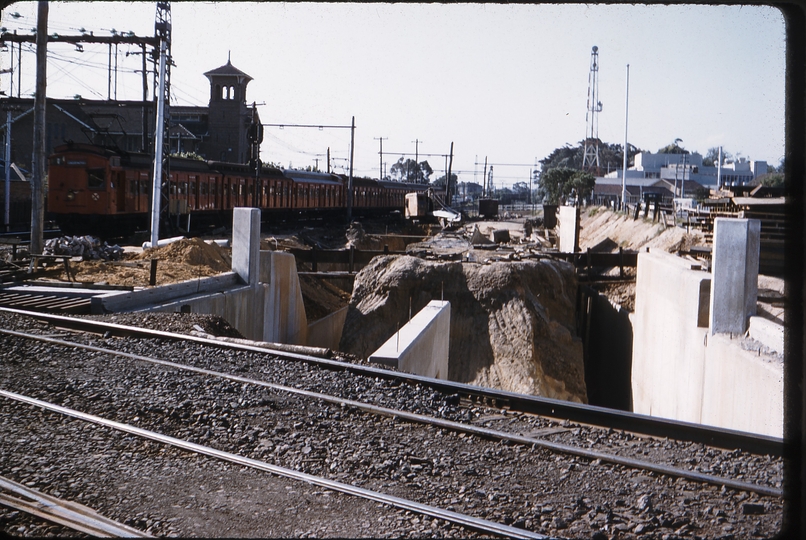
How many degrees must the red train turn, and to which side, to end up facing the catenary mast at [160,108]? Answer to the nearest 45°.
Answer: approximately 45° to its left

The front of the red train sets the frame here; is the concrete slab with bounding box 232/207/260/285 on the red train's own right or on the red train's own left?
on the red train's own left

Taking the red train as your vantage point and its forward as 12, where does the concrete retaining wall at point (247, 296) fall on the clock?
The concrete retaining wall is roughly at 10 o'clock from the red train.

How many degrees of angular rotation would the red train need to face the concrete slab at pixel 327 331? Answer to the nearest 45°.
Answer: approximately 90° to its left

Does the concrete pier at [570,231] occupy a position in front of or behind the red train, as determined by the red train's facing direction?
behind

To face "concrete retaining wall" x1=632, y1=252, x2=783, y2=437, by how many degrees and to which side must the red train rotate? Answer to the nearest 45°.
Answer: approximately 90° to its left

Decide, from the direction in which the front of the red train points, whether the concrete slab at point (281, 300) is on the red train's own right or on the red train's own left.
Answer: on the red train's own left

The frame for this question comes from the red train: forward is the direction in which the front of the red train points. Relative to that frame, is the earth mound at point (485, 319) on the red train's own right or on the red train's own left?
on the red train's own left

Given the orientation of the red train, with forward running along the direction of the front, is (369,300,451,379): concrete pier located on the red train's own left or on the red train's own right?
on the red train's own left

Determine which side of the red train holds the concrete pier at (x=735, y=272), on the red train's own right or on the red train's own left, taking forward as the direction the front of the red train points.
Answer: on the red train's own left

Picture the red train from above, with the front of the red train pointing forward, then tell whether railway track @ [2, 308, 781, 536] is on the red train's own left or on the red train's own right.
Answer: on the red train's own left

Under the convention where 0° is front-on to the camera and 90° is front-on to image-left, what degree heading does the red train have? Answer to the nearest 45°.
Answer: approximately 45°

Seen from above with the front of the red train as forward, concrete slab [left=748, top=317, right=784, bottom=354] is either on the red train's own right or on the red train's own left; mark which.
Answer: on the red train's own left

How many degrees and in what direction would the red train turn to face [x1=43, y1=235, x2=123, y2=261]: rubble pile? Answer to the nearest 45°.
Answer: approximately 45° to its left
